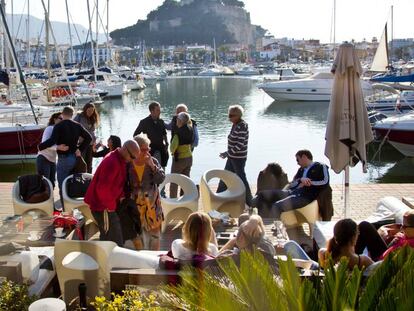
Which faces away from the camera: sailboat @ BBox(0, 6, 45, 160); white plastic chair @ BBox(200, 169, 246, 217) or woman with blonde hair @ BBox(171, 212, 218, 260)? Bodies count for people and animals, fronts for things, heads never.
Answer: the woman with blonde hair

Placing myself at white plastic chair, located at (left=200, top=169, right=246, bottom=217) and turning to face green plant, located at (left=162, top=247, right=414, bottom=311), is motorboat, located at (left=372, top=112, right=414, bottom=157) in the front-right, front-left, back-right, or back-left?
back-left

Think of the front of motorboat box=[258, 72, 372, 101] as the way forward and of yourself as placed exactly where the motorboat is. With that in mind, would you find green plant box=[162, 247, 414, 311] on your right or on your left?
on your left

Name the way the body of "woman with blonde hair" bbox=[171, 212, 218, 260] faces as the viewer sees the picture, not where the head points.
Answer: away from the camera

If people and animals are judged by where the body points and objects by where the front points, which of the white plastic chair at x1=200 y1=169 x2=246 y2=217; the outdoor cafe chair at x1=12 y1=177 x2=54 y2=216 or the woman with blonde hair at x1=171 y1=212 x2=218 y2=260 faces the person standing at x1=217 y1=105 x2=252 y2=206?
the woman with blonde hair

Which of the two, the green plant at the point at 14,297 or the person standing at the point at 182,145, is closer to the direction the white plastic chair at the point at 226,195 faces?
the green plant

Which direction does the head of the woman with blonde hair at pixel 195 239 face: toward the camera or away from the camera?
away from the camera

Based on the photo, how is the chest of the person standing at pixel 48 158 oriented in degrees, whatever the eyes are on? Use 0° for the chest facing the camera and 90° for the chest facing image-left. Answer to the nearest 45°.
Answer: approximately 270°

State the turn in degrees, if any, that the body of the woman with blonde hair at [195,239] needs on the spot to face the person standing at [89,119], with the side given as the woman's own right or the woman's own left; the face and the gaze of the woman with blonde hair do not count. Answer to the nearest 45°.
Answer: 0° — they already face them

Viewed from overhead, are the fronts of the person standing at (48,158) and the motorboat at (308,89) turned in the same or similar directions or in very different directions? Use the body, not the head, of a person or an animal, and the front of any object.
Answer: very different directions

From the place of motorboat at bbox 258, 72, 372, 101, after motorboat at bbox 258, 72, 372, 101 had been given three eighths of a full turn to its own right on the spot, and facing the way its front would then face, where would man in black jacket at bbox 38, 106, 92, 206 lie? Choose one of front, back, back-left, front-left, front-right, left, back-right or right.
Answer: back-right

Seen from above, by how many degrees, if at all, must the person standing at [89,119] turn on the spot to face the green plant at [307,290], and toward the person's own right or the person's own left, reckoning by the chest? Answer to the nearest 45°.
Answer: approximately 45° to the person's own left

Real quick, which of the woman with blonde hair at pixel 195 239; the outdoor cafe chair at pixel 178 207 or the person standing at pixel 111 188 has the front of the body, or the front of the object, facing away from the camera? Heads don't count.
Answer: the woman with blonde hair

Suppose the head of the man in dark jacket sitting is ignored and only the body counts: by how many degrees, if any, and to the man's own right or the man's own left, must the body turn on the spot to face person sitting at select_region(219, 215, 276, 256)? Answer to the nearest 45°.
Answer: approximately 45° to the man's own left
